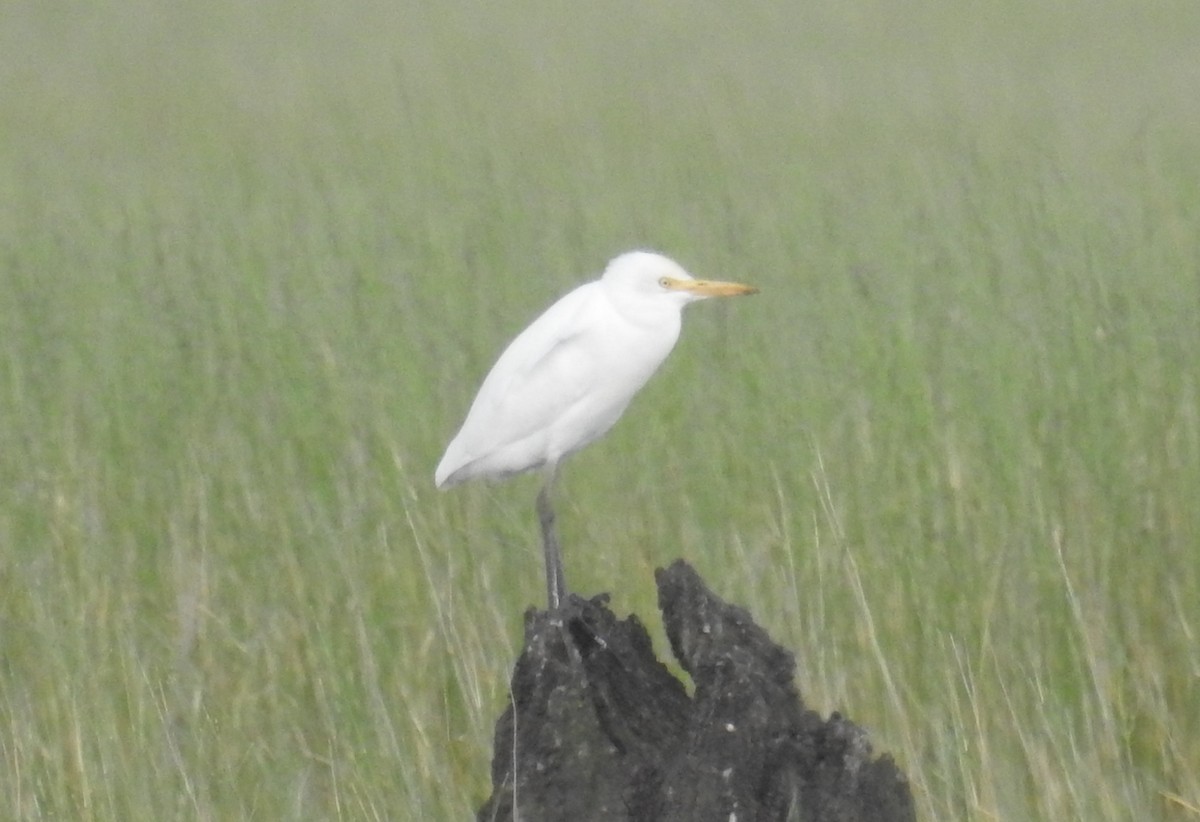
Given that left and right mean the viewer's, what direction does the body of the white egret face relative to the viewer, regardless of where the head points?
facing to the right of the viewer
